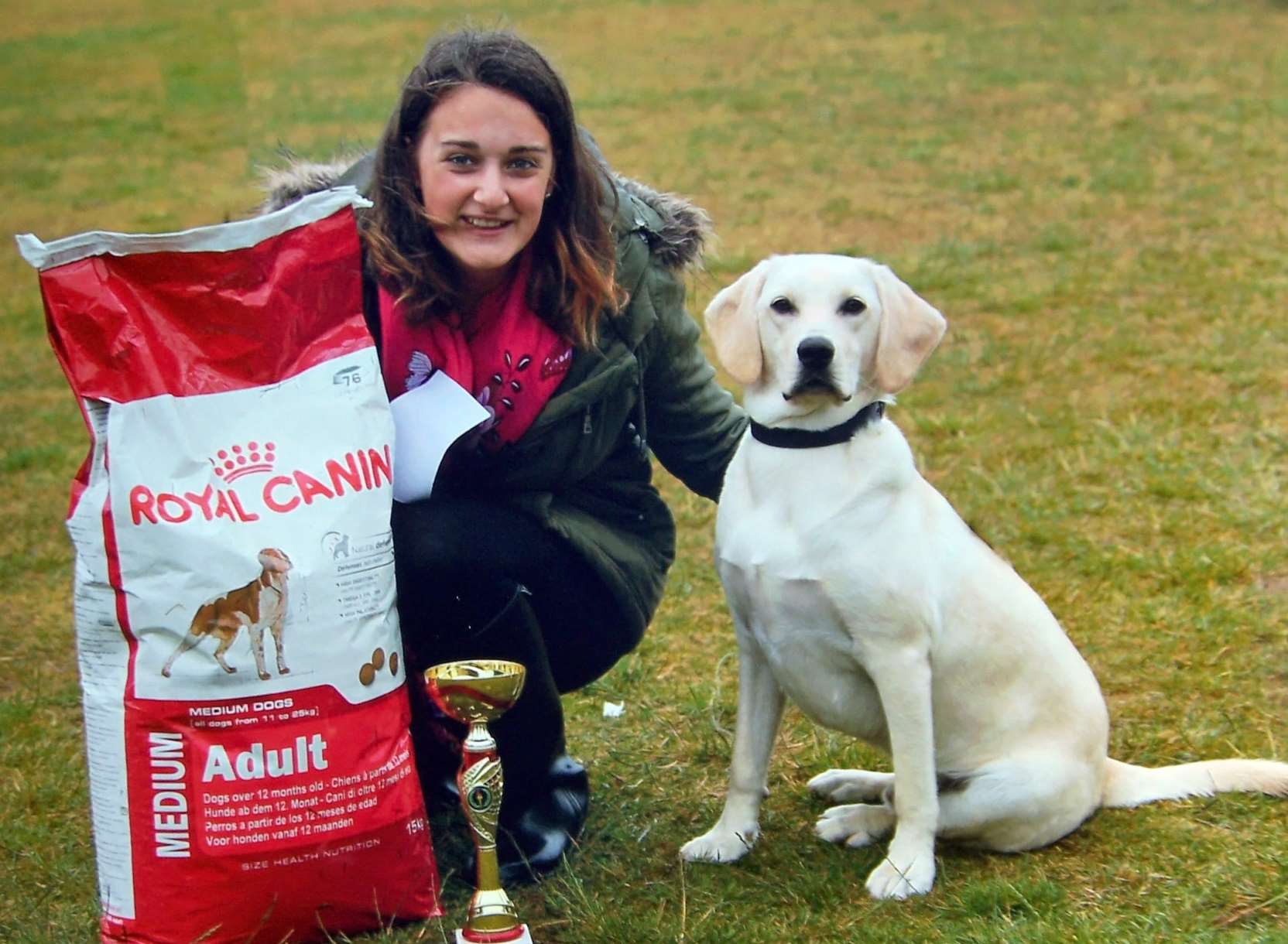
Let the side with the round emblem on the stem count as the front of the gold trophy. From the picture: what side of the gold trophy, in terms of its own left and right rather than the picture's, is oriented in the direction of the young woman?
back

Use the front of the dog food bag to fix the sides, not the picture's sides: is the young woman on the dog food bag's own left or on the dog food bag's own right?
on the dog food bag's own left

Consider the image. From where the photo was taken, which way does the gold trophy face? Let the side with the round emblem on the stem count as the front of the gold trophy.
toward the camera

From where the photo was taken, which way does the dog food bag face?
toward the camera

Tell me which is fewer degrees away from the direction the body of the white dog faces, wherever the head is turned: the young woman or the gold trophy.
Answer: the gold trophy

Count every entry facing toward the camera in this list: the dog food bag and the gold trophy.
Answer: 2

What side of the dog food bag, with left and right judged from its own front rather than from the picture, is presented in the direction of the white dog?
left

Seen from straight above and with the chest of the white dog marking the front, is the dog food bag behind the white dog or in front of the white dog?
in front

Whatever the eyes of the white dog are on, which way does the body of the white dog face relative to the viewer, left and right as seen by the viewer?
facing the viewer and to the left of the viewer

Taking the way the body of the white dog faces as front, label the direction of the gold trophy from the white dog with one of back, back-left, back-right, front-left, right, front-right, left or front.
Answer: front
